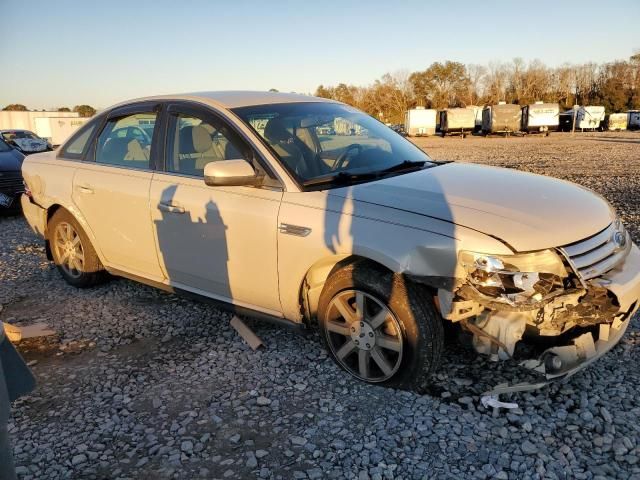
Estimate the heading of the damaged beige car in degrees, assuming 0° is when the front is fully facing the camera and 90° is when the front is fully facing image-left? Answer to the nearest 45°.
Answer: approximately 315°

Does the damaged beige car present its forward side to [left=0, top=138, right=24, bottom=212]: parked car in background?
no

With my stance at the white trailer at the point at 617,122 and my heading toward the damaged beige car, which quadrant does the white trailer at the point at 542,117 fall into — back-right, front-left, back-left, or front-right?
front-right

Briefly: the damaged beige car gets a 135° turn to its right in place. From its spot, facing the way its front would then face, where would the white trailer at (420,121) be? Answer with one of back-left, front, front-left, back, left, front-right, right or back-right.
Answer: right

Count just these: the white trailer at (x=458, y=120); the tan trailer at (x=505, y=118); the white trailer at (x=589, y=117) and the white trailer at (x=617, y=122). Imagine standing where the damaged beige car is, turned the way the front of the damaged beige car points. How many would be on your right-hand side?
0

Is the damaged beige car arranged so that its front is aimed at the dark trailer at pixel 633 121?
no

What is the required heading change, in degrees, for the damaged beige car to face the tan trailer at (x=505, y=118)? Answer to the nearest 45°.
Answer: approximately 135° to its left

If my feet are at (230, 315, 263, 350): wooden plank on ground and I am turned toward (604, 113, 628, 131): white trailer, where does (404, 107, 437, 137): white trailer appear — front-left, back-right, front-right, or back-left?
front-left

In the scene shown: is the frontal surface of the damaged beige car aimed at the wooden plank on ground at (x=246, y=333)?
no

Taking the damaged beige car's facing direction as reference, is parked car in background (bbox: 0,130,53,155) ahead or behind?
behind

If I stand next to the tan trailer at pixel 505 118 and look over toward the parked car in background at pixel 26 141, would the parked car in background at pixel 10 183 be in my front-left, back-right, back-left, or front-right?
front-left
